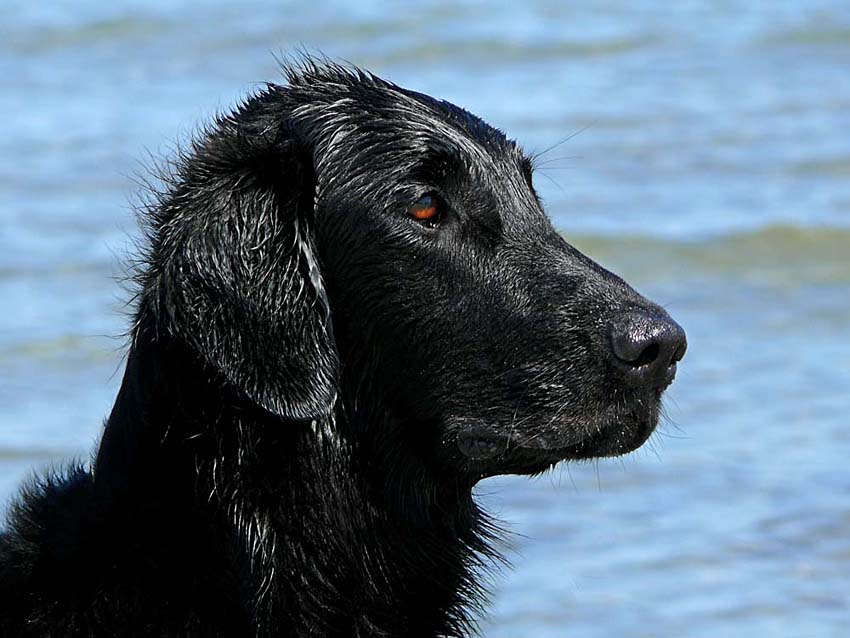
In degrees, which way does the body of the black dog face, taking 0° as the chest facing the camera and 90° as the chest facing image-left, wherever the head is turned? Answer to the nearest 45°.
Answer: approximately 270°
